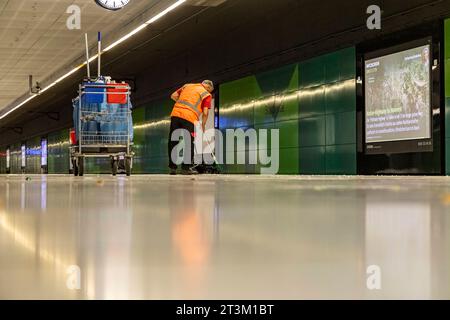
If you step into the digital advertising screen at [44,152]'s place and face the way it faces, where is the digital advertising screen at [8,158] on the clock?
the digital advertising screen at [8,158] is roughly at 4 o'clock from the digital advertising screen at [44,152].

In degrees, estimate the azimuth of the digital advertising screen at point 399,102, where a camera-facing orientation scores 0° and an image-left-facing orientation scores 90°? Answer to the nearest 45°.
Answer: approximately 45°

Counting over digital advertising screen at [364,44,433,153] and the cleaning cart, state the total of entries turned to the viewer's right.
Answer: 0

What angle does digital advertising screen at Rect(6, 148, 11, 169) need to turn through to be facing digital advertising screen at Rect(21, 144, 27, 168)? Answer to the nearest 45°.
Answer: approximately 45° to its left

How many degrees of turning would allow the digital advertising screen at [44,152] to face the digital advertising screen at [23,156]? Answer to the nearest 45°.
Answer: approximately 135° to its right

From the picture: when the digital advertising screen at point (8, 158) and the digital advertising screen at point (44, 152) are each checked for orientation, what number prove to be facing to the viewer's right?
0

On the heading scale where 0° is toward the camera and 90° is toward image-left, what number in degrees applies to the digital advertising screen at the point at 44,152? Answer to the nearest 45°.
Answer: approximately 45°

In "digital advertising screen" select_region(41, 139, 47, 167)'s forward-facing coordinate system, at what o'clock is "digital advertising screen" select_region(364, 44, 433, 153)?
"digital advertising screen" select_region(364, 44, 433, 153) is roughly at 10 o'clock from "digital advertising screen" select_region(41, 139, 47, 167).

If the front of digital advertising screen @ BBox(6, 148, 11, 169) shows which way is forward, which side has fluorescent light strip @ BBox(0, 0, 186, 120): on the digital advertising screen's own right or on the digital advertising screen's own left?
on the digital advertising screen's own left

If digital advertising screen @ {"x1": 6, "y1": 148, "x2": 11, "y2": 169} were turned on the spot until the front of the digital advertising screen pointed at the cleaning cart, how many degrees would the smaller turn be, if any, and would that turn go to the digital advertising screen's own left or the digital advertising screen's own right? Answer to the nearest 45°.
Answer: approximately 45° to the digital advertising screen's own left

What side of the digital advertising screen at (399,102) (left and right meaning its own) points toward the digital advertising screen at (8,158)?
right
